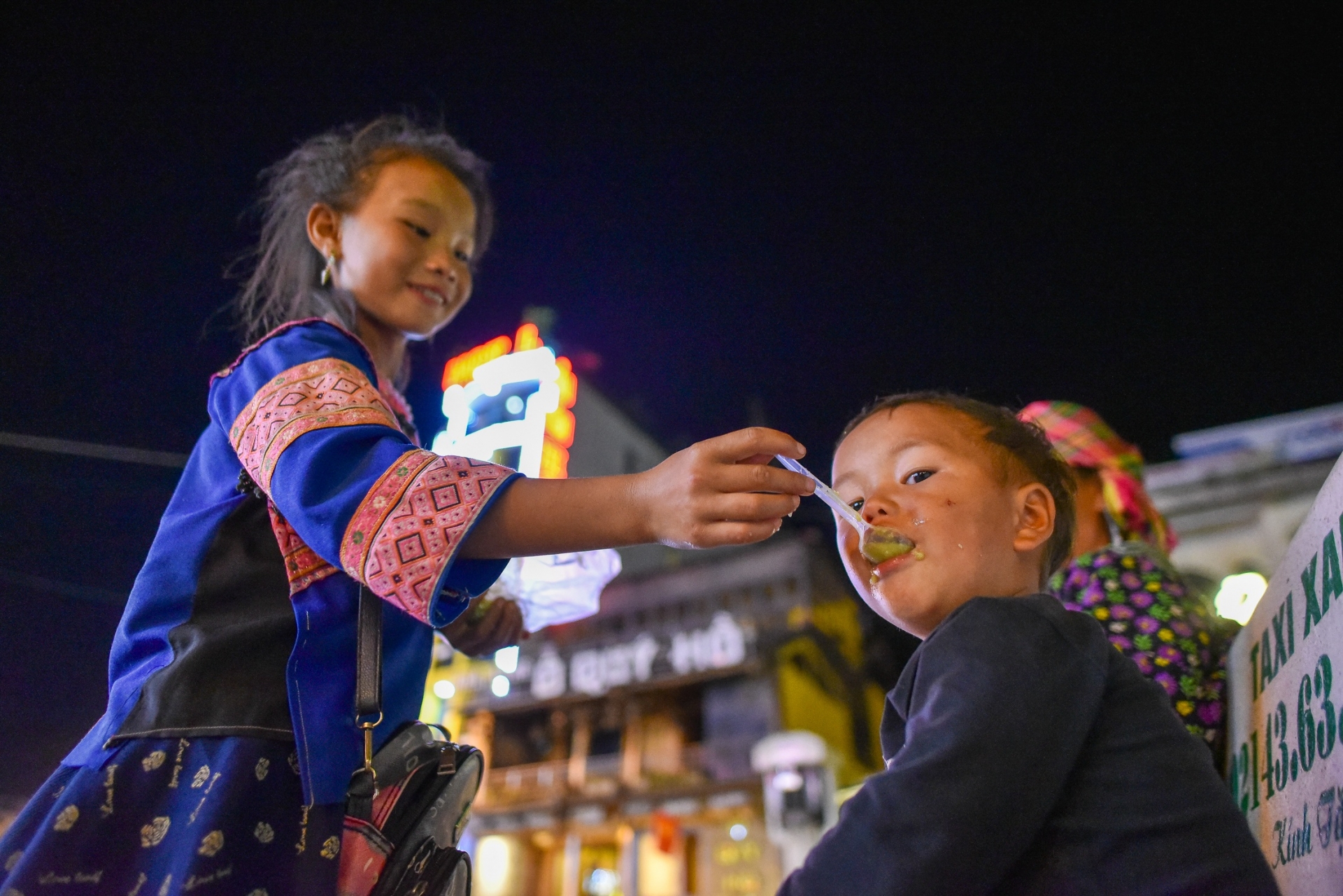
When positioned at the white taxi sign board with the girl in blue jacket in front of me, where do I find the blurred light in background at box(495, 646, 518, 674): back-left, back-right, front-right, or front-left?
front-right

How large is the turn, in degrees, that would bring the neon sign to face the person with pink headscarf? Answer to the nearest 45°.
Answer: approximately 45° to its left

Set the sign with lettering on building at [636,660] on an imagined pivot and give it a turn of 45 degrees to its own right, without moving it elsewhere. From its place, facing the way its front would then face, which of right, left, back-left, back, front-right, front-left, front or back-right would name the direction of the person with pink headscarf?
left

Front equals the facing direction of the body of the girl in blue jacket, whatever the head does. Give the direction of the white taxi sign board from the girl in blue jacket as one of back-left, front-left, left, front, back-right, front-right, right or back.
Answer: front

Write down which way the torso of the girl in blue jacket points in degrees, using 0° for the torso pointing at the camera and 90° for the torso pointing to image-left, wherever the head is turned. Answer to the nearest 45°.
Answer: approximately 270°

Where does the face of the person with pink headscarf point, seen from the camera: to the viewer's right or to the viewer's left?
to the viewer's left

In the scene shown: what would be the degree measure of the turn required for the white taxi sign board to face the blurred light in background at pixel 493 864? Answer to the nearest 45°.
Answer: approximately 90° to its right

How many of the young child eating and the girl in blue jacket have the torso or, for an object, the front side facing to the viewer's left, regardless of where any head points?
1

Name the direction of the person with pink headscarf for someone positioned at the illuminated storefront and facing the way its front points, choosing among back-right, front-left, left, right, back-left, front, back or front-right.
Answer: front-left

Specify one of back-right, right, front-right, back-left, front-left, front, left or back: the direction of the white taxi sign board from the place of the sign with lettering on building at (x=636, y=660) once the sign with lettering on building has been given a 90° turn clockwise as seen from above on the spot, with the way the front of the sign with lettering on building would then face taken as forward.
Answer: back-left

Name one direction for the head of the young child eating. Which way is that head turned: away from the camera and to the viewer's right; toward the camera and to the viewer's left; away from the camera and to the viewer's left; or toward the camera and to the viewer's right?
toward the camera and to the viewer's left
